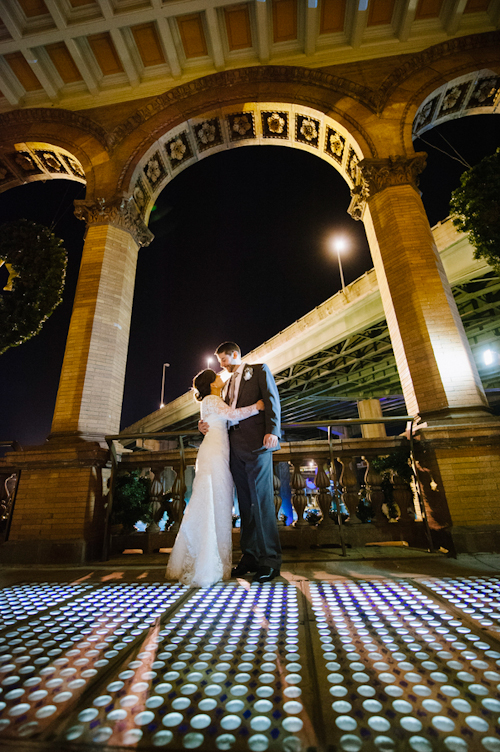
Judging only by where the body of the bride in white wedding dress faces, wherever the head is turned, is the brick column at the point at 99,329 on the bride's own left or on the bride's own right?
on the bride's own left

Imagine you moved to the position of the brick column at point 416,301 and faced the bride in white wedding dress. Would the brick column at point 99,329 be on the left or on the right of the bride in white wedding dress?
right

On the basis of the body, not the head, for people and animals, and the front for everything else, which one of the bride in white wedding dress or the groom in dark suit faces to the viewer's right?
the bride in white wedding dress

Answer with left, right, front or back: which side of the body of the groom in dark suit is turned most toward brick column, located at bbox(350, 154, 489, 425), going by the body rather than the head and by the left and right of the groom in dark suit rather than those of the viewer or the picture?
back

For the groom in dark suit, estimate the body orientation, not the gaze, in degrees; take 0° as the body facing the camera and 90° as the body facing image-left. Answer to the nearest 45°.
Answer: approximately 45°

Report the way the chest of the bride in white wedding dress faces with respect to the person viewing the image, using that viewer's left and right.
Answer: facing to the right of the viewer

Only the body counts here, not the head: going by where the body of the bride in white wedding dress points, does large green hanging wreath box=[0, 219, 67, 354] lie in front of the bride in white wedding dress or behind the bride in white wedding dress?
behind

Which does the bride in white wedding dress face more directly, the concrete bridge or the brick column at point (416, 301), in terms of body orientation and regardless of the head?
the brick column

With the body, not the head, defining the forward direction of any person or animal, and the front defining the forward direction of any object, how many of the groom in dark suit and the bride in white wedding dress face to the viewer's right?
1
